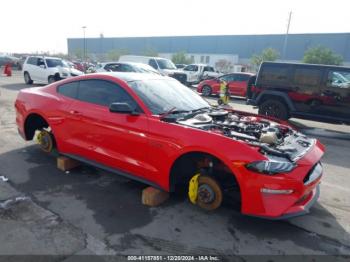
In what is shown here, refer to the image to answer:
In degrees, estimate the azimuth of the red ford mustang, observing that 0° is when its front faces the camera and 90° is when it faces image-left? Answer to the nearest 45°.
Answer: approximately 315°
